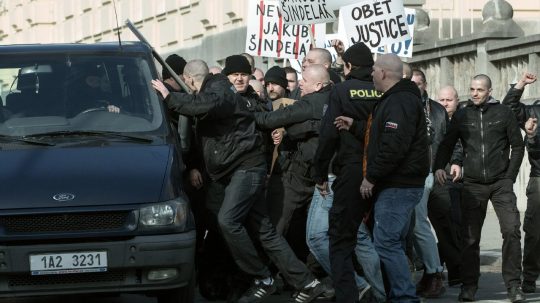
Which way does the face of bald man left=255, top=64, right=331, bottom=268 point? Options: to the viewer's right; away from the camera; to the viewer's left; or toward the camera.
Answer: to the viewer's left

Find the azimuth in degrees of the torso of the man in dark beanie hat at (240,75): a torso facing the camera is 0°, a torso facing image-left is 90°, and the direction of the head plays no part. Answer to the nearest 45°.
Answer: approximately 0°

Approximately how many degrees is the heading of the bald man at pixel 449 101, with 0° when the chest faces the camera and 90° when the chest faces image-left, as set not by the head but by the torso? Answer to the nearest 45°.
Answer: approximately 45°

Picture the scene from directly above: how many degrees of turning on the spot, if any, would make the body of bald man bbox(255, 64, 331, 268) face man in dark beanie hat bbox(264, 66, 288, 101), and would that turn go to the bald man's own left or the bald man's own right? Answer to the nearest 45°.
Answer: approximately 90° to the bald man's own right

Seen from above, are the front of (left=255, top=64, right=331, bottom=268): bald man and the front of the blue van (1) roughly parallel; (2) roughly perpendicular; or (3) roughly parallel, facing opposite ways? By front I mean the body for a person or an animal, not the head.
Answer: roughly perpendicular

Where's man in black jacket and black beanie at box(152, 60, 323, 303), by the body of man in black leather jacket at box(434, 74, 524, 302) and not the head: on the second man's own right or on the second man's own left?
on the second man's own right

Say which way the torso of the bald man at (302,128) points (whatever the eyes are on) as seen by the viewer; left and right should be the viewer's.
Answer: facing to the left of the viewer

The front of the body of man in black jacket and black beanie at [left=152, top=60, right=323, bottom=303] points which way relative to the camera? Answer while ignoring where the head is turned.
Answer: to the viewer's left

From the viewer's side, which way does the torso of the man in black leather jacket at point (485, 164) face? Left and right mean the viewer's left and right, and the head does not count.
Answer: facing the viewer

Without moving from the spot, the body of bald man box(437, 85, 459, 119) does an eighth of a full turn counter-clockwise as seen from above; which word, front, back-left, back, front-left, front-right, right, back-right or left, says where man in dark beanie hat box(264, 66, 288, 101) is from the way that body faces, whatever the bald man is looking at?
right

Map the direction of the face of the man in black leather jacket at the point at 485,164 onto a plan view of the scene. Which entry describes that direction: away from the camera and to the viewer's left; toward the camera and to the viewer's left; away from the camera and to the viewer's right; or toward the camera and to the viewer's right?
toward the camera and to the viewer's left

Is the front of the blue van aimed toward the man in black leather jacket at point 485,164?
no

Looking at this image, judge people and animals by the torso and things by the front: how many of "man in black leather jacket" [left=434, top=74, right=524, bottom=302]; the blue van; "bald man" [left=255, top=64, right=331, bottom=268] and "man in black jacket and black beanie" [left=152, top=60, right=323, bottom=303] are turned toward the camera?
2

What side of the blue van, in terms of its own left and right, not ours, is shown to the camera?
front

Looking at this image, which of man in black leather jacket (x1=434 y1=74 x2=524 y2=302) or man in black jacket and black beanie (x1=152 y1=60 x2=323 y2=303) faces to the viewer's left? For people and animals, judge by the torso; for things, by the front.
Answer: man in black jacket and black beanie (x1=152 y1=60 x2=323 y2=303)
